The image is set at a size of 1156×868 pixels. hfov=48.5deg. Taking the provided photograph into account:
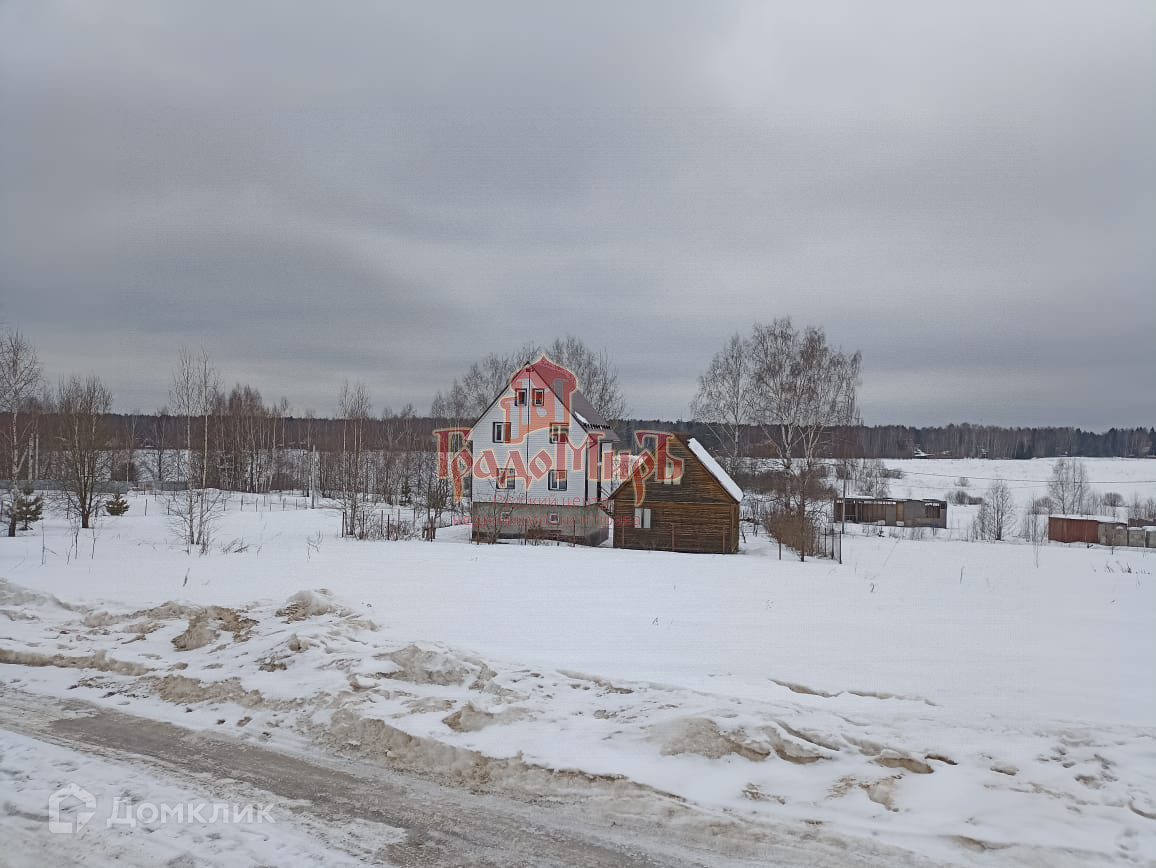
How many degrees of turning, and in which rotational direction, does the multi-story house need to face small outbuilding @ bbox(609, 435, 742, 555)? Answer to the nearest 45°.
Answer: approximately 45° to its left

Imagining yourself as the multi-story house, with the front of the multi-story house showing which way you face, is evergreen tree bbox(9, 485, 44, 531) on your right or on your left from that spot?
on your right

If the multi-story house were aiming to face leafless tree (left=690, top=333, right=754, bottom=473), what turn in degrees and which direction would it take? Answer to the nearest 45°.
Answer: approximately 135° to its left

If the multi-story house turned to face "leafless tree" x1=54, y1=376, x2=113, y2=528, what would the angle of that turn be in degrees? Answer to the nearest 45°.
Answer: approximately 90° to its right

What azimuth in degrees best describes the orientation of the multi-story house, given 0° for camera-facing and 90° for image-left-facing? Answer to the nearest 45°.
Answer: approximately 0°

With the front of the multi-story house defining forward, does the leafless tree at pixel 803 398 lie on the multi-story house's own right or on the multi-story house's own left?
on the multi-story house's own left

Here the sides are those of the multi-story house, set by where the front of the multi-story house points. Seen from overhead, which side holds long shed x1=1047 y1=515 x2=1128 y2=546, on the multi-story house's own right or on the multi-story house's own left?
on the multi-story house's own left
